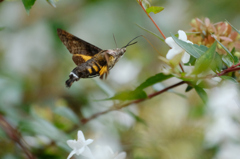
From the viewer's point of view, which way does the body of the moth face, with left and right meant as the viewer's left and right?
facing to the right of the viewer
